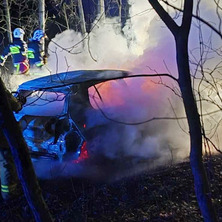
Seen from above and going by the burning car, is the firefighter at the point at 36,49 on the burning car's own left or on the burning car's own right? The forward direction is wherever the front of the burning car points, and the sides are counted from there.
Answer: on the burning car's own right

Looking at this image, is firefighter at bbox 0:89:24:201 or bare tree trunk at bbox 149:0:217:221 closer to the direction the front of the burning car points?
the firefighter

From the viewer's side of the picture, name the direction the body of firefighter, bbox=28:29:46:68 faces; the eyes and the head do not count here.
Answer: to the viewer's right

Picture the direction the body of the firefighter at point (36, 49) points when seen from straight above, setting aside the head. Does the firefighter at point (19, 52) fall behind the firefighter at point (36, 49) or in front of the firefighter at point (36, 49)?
behind

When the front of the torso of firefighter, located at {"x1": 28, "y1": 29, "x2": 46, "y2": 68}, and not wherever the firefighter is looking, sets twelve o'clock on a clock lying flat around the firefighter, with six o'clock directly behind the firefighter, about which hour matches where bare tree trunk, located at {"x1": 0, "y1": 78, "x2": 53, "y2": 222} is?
The bare tree trunk is roughly at 3 o'clock from the firefighter.

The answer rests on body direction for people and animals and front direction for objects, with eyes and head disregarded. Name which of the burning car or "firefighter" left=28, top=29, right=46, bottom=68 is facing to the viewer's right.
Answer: the firefighter
